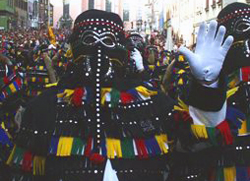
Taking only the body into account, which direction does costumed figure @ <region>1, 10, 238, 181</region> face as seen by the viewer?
toward the camera
